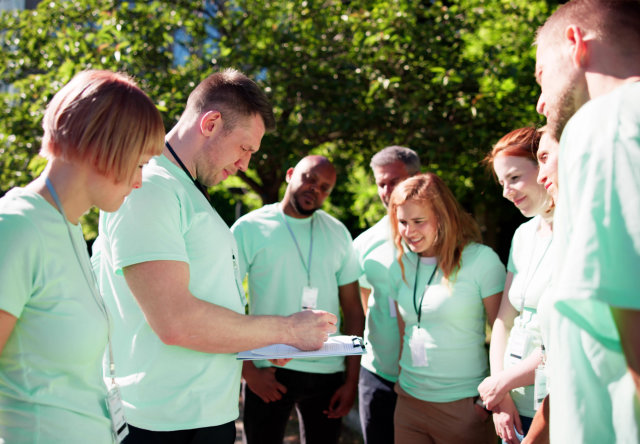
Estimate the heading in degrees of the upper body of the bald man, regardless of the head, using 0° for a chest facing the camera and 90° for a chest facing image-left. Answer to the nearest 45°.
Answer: approximately 0°

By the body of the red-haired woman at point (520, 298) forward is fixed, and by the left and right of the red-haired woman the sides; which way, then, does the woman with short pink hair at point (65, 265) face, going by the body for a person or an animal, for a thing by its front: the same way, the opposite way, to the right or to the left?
the opposite way

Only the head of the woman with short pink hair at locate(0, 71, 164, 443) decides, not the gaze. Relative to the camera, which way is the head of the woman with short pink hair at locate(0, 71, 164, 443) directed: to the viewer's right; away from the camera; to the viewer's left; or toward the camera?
to the viewer's right

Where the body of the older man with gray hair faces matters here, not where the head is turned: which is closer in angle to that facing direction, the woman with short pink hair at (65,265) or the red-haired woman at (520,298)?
the woman with short pink hair

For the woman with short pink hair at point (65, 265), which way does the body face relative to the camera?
to the viewer's right

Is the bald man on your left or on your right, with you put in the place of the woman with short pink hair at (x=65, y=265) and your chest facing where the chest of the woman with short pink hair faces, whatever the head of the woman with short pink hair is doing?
on your left

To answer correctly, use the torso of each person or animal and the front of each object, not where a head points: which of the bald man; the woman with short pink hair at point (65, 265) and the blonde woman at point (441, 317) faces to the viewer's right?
the woman with short pink hair at point (65, 265)

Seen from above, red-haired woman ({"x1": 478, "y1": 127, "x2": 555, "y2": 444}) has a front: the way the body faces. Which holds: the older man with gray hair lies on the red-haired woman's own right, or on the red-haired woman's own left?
on the red-haired woman's own right
